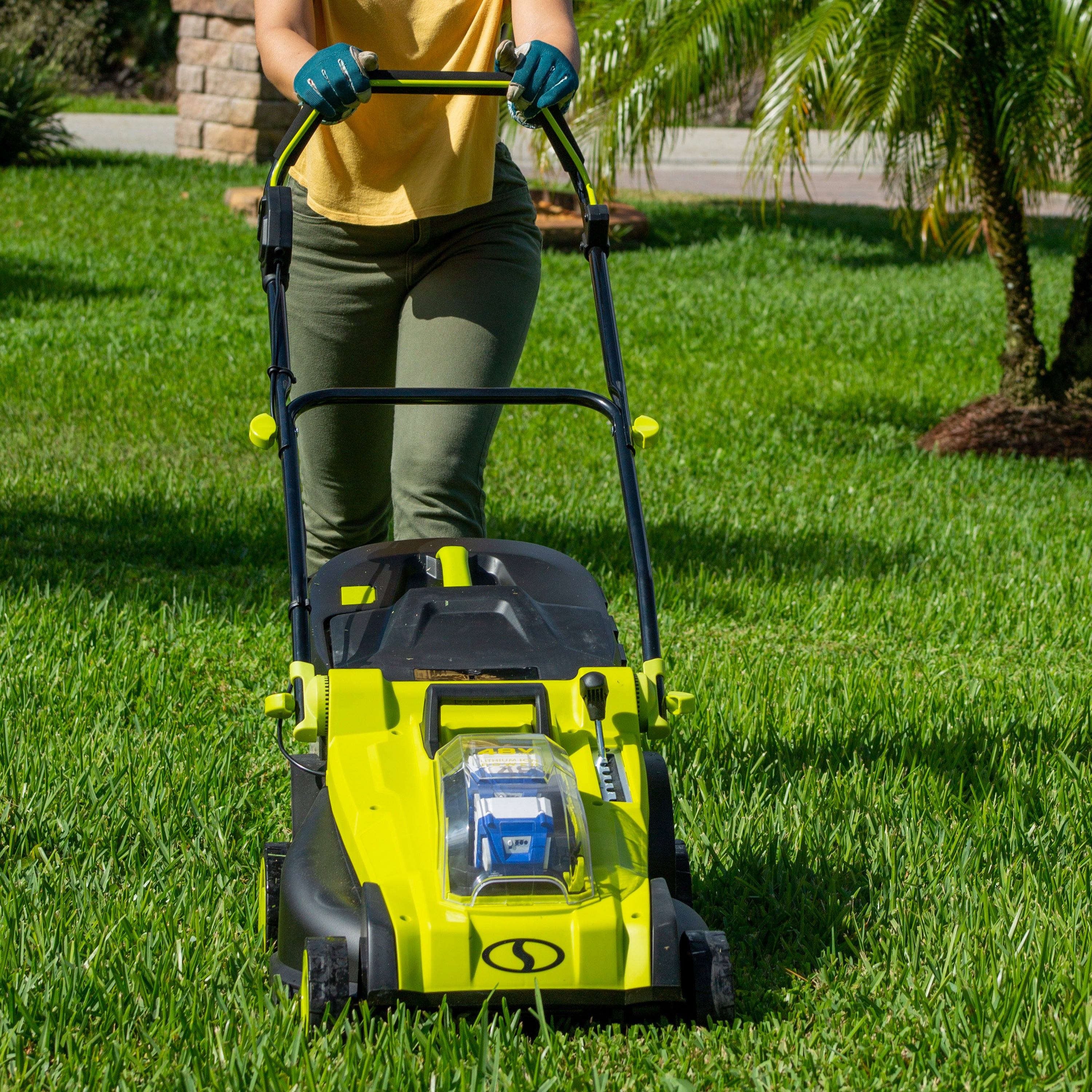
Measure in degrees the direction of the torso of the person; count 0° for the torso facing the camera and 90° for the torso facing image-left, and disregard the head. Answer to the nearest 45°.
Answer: approximately 0°

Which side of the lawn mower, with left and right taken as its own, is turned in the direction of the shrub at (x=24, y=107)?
back

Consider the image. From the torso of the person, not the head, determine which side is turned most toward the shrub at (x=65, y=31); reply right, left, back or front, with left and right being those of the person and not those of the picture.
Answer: back

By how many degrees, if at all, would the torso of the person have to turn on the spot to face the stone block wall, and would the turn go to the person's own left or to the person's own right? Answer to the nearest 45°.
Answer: approximately 180°

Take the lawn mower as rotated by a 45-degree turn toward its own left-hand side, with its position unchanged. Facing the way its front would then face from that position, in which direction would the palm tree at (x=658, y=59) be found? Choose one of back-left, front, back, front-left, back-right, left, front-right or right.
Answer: back-left

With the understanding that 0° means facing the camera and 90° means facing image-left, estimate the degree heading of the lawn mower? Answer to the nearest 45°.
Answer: approximately 0°

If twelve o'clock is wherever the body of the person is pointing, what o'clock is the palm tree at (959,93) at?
The palm tree is roughly at 7 o'clock from the person.

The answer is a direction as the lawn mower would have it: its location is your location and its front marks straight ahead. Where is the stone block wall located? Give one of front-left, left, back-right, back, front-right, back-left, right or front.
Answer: back
